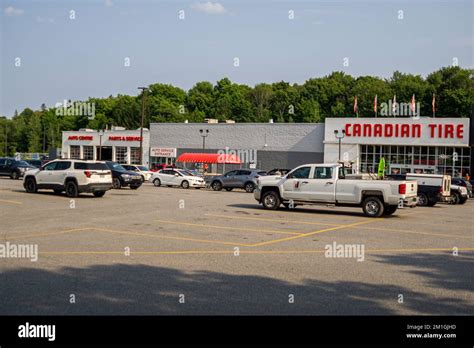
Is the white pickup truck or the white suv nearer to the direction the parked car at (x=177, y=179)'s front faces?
the white pickup truck

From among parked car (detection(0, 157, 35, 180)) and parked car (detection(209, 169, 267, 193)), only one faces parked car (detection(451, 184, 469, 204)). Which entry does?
parked car (detection(0, 157, 35, 180))

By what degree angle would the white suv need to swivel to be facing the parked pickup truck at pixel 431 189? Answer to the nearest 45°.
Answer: approximately 135° to its right

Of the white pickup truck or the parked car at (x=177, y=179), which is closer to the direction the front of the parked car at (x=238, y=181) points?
the parked car

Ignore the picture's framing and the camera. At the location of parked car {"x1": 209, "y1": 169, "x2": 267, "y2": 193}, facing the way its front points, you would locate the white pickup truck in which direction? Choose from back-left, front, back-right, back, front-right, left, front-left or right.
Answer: back-left

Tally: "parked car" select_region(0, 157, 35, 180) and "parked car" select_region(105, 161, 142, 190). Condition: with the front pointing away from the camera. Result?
0

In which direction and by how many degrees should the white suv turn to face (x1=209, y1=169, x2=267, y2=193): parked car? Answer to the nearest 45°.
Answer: approximately 90° to its right

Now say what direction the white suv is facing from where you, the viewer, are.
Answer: facing away from the viewer and to the left of the viewer

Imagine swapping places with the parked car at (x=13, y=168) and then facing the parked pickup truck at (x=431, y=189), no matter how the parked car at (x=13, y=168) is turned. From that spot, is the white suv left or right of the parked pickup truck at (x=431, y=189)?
right

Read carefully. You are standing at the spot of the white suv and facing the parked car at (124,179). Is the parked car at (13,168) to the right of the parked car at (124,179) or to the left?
left

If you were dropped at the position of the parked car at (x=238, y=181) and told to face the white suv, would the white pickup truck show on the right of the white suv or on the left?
left
